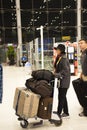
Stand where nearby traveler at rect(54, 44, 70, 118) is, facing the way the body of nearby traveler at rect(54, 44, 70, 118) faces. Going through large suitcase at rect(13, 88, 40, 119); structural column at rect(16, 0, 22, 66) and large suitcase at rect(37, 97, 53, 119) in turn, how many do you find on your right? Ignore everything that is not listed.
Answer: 1

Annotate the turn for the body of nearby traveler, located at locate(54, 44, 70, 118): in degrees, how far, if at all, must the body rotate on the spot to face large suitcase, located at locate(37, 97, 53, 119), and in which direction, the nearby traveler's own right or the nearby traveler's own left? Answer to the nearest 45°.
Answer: approximately 45° to the nearby traveler's own left

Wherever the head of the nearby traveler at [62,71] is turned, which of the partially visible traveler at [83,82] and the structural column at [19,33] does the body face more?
the structural column

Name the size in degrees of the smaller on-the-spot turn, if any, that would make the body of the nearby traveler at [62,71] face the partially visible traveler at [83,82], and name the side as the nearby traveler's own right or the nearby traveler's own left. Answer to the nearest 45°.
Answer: approximately 135° to the nearby traveler's own right

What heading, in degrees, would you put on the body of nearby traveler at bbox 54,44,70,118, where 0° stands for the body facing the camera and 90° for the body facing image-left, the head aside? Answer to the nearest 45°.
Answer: approximately 90°

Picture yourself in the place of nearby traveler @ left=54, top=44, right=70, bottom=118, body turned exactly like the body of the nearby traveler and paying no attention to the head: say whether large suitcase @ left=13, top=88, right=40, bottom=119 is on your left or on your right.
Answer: on your left

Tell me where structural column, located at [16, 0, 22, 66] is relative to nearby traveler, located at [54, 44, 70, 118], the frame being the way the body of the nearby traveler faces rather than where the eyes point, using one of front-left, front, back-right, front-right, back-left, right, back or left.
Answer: right
